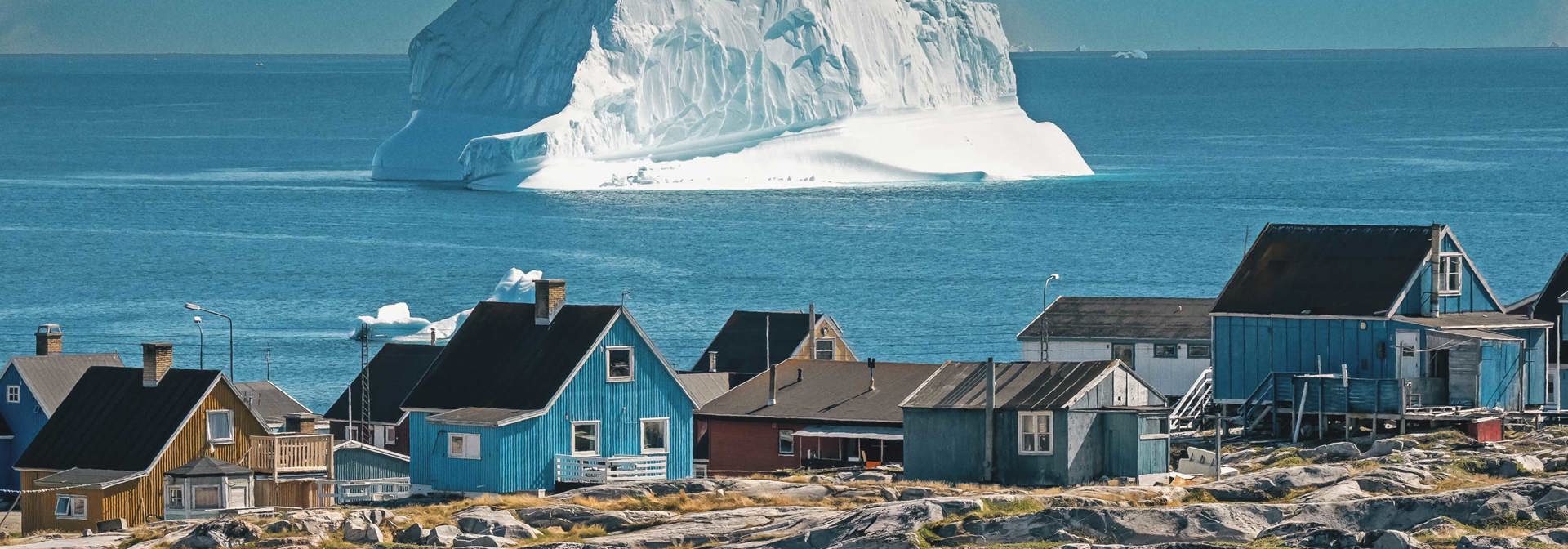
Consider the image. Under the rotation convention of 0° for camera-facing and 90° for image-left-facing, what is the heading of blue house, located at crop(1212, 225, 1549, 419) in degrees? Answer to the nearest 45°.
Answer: approximately 315°

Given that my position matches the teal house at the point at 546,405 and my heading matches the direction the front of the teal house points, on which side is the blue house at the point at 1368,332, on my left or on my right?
on my left

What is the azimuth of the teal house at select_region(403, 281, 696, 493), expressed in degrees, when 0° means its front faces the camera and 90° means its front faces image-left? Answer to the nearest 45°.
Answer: approximately 315°

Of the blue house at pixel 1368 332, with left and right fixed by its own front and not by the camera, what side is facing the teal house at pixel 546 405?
right

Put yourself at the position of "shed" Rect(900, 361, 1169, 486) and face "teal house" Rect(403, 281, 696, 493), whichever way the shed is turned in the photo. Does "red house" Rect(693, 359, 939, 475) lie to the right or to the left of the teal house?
right

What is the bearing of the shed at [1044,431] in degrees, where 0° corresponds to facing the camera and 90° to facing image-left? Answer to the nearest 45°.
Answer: approximately 315°

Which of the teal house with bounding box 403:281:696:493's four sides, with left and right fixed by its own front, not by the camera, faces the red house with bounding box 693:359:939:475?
left
